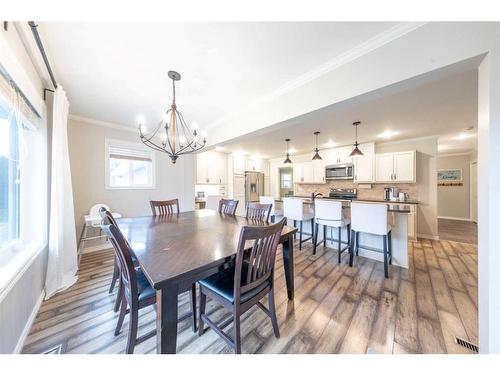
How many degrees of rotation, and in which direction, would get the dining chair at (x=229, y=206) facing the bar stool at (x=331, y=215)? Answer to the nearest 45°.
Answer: approximately 135° to its left

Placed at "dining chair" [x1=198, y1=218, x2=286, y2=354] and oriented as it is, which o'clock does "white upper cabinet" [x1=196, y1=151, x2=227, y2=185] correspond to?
The white upper cabinet is roughly at 1 o'clock from the dining chair.

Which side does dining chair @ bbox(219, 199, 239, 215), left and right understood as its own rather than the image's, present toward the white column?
left

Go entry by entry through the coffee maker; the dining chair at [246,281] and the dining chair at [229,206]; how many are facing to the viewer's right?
0

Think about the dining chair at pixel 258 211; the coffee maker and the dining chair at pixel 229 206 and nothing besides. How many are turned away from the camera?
0

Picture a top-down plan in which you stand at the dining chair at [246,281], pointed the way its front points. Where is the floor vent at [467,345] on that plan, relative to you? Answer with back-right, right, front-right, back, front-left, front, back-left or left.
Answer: back-right

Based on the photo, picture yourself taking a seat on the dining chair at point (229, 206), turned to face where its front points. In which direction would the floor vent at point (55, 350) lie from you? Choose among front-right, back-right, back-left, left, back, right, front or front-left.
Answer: front

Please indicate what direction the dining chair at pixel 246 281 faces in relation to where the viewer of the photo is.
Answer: facing away from the viewer and to the left of the viewer

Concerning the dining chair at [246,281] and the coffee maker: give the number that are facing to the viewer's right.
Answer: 0

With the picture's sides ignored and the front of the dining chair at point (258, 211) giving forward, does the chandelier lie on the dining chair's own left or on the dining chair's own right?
on the dining chair's own right

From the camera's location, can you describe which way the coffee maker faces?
facing the viewer and to the left of the viewer

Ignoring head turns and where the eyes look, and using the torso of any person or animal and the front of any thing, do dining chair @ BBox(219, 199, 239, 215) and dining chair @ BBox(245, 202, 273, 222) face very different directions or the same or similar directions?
same or similar directions

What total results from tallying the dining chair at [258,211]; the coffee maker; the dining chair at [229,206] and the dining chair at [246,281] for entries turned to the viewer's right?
0

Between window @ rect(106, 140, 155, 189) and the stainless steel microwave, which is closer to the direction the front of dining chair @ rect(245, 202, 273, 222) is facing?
the window

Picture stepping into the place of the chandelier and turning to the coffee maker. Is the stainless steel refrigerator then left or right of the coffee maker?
left

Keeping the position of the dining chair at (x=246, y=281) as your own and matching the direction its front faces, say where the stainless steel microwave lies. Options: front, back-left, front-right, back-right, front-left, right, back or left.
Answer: right

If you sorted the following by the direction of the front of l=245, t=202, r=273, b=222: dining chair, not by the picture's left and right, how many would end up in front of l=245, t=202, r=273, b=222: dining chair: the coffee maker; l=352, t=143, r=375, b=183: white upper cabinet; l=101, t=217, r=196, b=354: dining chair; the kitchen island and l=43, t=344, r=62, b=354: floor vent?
2

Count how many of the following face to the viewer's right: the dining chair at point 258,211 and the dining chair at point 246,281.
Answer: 0
